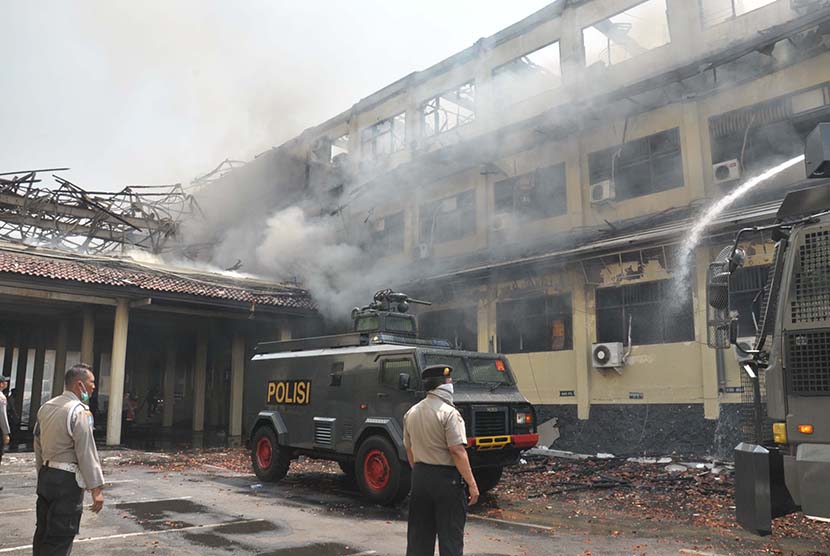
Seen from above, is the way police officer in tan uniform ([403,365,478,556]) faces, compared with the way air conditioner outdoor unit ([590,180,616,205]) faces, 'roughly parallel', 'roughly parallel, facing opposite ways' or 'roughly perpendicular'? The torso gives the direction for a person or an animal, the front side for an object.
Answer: roughly parallel, facing opposite ways

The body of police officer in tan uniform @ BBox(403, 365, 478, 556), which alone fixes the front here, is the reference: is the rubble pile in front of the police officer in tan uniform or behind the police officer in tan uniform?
in front

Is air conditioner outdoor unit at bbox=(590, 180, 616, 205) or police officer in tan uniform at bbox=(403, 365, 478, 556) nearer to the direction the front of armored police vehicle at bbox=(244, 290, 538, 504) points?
the police officer in tan uniform

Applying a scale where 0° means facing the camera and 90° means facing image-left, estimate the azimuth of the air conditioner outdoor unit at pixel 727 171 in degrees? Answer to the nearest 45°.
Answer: approximately 45°

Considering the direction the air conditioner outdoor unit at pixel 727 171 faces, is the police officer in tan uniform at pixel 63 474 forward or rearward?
forward

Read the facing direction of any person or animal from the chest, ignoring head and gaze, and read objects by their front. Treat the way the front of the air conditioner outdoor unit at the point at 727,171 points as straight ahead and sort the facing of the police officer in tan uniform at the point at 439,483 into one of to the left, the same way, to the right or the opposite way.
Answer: the opposite way

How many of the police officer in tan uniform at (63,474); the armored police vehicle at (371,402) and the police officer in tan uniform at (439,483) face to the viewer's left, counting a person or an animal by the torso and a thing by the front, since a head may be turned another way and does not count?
0

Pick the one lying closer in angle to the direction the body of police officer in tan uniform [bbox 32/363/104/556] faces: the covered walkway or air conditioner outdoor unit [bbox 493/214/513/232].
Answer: the air conditioner outdoor unit

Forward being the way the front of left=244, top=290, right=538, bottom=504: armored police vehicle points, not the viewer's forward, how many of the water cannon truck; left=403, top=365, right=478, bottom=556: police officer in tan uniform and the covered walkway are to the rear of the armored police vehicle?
1

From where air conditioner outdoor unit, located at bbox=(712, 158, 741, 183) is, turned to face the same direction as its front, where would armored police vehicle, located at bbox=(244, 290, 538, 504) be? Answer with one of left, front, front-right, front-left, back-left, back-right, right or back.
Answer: front

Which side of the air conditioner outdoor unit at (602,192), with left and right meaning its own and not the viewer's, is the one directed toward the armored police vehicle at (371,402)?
front

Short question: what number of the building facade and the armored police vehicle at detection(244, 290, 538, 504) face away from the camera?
0

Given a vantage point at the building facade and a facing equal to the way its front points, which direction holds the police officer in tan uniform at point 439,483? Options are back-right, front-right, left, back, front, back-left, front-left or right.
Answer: front-left

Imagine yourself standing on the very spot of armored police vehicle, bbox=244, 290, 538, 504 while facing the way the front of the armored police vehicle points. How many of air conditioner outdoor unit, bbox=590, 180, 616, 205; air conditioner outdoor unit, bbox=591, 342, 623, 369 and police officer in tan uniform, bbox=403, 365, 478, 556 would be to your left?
2

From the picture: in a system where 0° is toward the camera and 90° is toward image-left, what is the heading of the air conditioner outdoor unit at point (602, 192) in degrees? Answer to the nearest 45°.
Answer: approximately 45°

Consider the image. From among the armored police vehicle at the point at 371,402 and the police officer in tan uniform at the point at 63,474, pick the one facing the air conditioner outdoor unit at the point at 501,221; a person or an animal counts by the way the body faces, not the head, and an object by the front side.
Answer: the police officer in tan uniform

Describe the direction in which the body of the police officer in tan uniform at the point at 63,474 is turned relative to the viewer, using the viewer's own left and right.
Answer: facing away from the viewer and to the right of the viewer

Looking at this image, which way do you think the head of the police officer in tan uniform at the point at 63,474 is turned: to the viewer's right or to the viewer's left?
to the viewer's right
